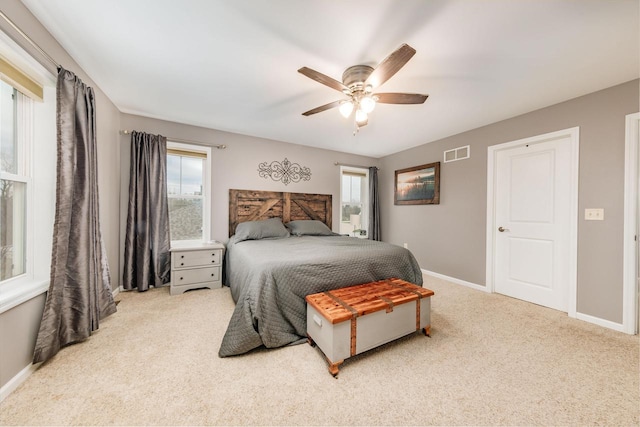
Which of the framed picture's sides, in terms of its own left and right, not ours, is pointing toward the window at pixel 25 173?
front

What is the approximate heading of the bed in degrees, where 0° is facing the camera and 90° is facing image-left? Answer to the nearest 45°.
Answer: approximately 315°

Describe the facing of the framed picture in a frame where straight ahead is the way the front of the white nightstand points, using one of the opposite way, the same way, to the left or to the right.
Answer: to the right

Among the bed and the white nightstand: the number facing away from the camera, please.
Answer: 0

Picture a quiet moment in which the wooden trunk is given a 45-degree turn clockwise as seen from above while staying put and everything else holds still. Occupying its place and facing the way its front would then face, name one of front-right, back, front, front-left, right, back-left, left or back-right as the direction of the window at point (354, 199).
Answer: back

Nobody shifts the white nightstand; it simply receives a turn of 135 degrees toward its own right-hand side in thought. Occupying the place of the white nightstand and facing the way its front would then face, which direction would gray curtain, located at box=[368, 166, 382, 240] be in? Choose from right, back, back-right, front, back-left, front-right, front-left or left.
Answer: back-right

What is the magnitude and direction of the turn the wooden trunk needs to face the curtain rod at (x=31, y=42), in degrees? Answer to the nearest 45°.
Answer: approximately 135° to its right

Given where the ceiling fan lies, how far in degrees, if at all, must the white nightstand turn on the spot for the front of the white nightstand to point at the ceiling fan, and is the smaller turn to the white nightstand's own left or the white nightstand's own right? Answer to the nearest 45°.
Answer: approximately 45° to the white nightstand's own left

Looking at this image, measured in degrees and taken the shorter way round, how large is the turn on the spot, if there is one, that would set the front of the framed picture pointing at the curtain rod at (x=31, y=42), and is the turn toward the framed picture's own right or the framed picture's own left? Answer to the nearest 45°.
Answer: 0° — it already faces it

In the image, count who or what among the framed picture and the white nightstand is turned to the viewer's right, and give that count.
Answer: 0
